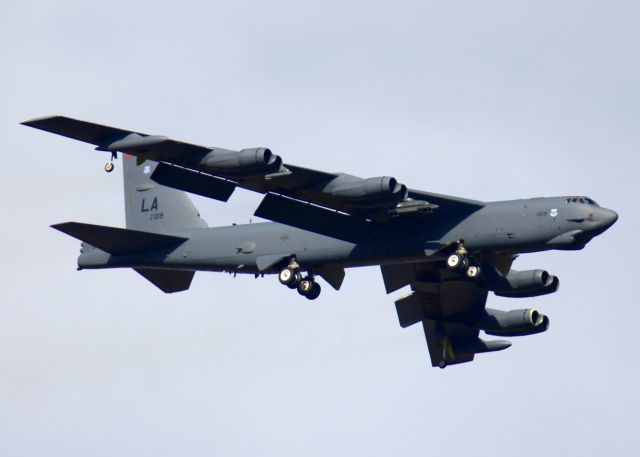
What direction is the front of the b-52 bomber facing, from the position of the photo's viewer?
facing the viewer and to the right of the viewer
